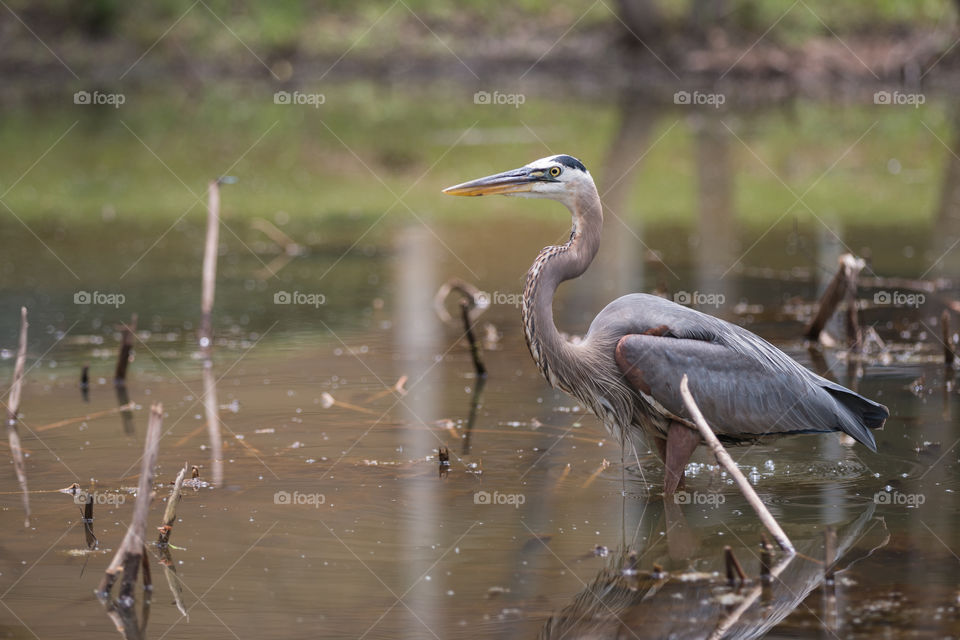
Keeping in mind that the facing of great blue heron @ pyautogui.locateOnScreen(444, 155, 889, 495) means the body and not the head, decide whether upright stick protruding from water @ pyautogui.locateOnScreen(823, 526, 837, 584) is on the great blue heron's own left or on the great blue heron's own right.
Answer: on the great blue heron's own left

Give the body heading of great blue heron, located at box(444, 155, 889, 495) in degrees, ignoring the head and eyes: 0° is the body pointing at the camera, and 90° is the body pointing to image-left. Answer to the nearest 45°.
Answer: approximately 90°

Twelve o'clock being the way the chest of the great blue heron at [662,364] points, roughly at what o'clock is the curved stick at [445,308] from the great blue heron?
The curved stick is roughly at 2 o'clock from the great blue heron.

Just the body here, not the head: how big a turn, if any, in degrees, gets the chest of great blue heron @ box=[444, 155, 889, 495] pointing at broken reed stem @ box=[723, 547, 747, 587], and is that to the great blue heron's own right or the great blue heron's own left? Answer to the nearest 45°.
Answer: approximately 90° to the great blue heron's own left

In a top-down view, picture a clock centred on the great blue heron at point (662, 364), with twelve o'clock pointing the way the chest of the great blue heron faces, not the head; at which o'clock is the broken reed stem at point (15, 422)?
The broken reed stem is roughly at 12 o'clock from the great blue heron.

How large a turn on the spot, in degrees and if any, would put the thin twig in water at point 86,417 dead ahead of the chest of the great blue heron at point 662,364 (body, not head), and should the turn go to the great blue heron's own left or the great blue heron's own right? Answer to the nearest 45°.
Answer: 0° — it already faces it

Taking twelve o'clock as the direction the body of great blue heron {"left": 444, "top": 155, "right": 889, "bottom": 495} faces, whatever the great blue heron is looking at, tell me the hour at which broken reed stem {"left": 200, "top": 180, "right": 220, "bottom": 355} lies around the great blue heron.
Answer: The broken reed stem is roughly at 1 o'clock from the great blue heron.

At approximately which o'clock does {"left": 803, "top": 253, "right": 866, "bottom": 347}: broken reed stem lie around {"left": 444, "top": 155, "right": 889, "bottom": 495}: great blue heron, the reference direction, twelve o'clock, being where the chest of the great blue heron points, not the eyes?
The broken reed stem is roughly at 4 o'clock from the great blue heron.

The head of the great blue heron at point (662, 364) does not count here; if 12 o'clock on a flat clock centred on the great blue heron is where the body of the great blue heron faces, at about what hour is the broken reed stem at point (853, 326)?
The broken reed stem is roughly at 4 o'clock from the great blue heron.
